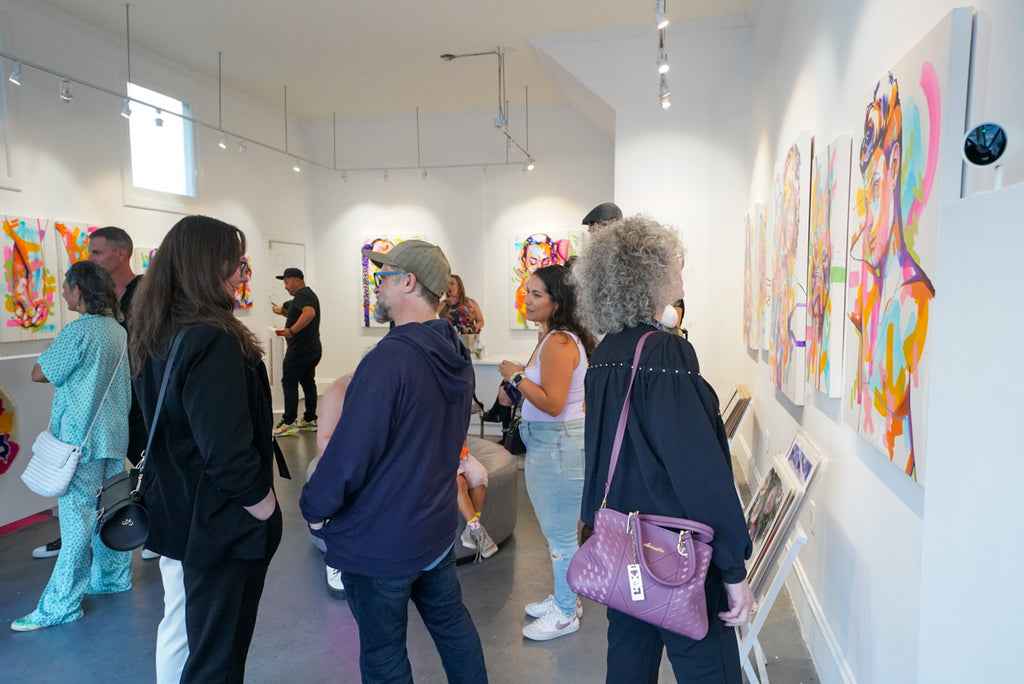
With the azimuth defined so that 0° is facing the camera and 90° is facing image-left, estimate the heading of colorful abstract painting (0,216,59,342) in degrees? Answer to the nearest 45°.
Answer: approximately 315°

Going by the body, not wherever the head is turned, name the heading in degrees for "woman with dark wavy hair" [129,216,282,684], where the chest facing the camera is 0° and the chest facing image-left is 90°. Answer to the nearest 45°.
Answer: approximately 225°

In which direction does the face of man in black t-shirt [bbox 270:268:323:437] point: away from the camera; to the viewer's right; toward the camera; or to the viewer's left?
to the viewer's left

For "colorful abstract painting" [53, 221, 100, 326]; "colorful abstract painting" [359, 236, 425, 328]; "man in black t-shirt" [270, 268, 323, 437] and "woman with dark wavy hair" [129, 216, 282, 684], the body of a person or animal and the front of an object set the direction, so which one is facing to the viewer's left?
the man in black t-shirt

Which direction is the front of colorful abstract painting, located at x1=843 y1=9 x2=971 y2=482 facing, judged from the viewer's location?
facing to the left of the viewer

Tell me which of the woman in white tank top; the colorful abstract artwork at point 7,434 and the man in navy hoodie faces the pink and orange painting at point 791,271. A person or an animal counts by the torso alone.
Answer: the colorful abstract artwork

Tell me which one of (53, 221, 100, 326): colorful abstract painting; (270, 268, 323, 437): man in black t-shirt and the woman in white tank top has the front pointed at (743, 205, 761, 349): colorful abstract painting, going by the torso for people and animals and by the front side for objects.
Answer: (53, 221, 100, 326): colorful abstract painting

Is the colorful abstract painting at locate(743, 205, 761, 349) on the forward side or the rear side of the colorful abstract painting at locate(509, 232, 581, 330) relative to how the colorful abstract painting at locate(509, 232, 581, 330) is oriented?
on the forward side

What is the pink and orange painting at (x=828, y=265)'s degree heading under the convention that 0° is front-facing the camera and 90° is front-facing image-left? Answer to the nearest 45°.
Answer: approximately 90°

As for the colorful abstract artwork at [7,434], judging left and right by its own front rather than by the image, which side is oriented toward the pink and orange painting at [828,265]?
front

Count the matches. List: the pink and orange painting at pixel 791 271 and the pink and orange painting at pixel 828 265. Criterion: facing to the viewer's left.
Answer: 2

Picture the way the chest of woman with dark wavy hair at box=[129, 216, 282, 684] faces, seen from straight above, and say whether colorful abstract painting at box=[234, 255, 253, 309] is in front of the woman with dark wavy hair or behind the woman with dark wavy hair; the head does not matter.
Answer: in front

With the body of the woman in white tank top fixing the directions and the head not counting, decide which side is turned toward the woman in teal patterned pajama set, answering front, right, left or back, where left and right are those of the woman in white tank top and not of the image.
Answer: front

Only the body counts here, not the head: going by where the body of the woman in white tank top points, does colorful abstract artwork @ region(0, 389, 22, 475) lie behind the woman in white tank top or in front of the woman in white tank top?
in front
